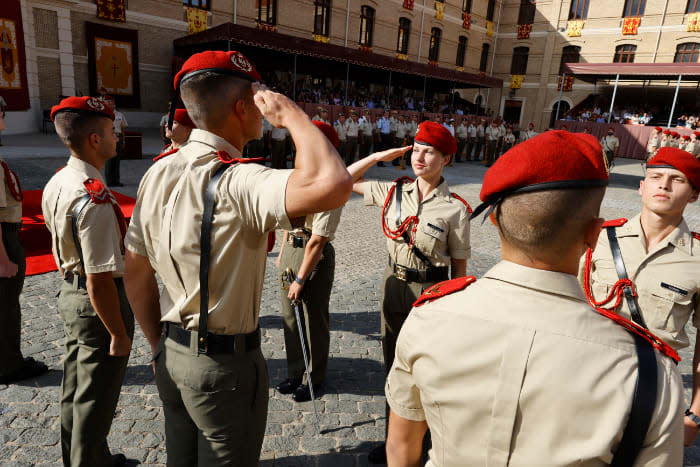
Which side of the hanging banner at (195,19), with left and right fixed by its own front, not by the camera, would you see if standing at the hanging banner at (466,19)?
left

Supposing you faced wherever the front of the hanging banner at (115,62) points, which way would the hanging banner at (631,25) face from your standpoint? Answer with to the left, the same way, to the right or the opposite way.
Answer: to the right

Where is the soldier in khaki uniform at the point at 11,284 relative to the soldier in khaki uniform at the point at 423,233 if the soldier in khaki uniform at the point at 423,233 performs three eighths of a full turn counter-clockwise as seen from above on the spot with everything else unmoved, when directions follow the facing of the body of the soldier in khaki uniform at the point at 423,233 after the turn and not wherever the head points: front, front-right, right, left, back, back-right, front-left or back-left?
back

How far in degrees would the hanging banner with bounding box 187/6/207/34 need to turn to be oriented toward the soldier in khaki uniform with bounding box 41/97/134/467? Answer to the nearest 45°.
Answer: approximately 45° to its right

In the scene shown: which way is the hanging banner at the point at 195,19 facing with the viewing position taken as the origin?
facing the viewer and to the right of the viewer

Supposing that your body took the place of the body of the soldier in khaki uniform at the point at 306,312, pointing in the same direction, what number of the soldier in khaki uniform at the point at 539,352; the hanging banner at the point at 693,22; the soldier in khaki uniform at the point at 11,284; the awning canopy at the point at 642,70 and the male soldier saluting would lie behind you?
2

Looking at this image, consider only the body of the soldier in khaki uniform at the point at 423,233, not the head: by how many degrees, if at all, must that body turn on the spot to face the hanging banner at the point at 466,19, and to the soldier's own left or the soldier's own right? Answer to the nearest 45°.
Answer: approximately 135° to the soldier's own right

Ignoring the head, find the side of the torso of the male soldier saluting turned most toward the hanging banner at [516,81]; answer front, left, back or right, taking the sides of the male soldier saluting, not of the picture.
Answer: front

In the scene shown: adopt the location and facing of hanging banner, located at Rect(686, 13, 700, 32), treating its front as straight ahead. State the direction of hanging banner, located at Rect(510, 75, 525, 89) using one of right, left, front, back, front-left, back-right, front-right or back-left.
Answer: right

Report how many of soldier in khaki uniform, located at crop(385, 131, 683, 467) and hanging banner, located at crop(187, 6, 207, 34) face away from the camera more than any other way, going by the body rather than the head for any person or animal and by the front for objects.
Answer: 1

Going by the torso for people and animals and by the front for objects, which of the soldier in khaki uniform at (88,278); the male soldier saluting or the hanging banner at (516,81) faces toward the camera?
the hanging banner

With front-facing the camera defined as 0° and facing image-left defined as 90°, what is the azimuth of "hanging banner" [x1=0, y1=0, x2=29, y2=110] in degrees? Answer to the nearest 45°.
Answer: approximately 315°

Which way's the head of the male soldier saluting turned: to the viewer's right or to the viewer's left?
to the viewer's right

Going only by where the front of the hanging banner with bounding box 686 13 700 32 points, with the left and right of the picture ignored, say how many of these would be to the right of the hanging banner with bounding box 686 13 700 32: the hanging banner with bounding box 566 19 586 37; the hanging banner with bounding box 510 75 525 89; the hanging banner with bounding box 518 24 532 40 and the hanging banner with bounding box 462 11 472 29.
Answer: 4

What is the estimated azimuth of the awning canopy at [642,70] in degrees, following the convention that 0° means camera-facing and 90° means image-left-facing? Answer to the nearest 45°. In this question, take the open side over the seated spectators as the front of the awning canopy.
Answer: approximately 0°
